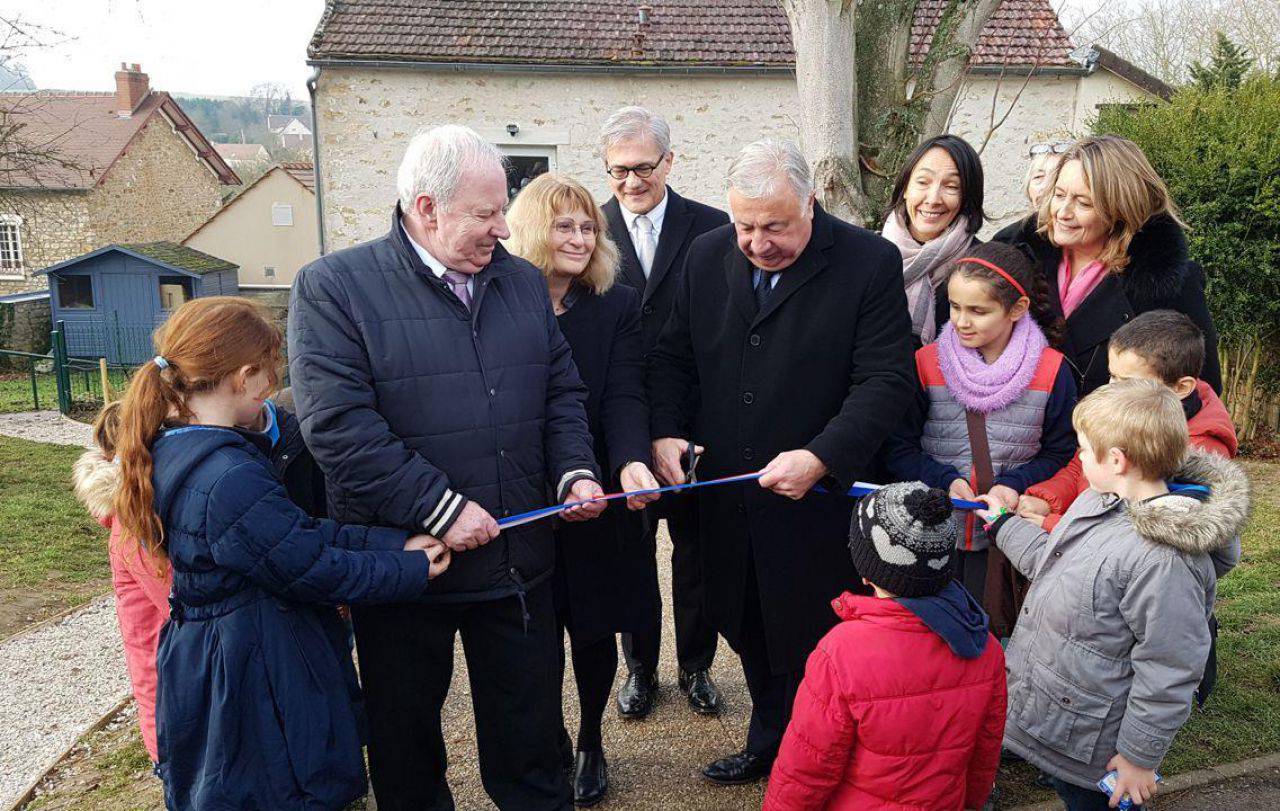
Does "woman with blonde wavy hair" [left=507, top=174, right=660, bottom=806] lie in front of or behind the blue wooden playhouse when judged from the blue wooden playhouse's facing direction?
in front

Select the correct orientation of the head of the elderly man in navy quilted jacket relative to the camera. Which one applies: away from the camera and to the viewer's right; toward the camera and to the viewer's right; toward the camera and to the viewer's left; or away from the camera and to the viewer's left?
toward the camera and to the viewer's right

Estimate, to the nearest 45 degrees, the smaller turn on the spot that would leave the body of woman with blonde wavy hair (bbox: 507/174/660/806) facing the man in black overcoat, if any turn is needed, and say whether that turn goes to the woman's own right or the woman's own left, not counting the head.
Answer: approximately 90° to the woman's own left

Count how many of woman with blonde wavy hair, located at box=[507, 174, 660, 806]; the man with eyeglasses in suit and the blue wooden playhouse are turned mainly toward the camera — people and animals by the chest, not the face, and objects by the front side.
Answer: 3

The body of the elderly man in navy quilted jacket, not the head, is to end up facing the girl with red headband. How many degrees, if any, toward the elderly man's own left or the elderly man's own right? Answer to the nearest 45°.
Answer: approximately 45° to the elderly man's own left

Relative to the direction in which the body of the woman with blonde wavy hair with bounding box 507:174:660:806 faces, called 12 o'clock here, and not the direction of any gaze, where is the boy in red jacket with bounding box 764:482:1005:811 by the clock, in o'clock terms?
The boy in red jacket is roughly at 11 o'clock from the woman with blonde wavy hair.

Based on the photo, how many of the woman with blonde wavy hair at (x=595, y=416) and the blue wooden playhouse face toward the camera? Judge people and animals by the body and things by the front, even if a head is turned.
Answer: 2

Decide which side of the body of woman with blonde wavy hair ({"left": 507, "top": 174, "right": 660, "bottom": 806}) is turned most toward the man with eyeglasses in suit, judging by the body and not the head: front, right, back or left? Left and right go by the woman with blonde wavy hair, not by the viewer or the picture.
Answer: back

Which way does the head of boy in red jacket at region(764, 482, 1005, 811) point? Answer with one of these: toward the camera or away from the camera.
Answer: away from the camera
